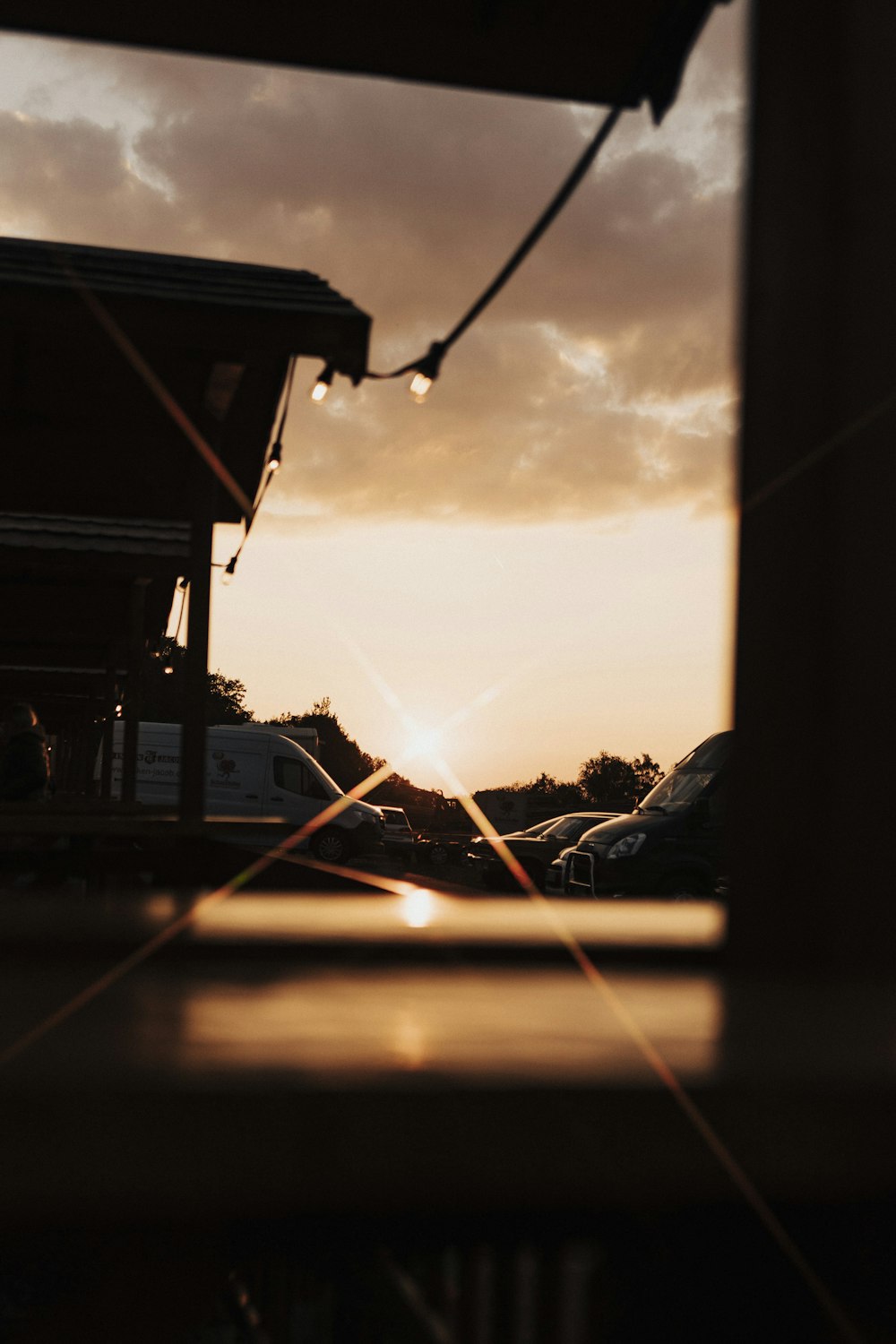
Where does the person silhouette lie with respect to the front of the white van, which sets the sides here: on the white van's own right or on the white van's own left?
on the white van's own right

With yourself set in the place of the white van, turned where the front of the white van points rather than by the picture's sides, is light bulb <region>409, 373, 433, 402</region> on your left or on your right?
on your right

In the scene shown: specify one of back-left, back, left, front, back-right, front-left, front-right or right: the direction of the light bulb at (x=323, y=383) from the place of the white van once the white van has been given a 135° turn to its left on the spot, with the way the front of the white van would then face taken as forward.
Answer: back-left

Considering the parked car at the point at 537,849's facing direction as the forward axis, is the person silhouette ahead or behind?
ahead

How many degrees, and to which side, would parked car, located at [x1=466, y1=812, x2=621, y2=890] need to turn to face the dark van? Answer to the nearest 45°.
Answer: approximately 45° to its left

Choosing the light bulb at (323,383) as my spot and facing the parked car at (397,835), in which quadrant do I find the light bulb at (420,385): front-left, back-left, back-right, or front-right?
back-right

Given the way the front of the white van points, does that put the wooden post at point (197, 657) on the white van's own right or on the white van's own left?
on the white van's own right

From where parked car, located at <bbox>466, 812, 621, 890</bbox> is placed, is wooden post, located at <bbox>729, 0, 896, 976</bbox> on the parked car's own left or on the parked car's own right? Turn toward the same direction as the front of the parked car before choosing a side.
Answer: on the parked car's own left

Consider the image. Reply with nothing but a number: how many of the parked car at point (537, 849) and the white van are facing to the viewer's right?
1

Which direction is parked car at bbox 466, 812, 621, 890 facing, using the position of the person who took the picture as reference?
facing the viewer and to the left of the viewer

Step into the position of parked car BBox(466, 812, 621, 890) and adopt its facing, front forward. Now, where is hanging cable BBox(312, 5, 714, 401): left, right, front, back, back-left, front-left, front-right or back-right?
front-left

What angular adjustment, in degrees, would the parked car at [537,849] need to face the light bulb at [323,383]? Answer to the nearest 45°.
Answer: approximately 45° to its left

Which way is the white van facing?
to the viewer's right

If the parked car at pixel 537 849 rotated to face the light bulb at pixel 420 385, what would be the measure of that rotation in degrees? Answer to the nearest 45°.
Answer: approximately 45° to its left
